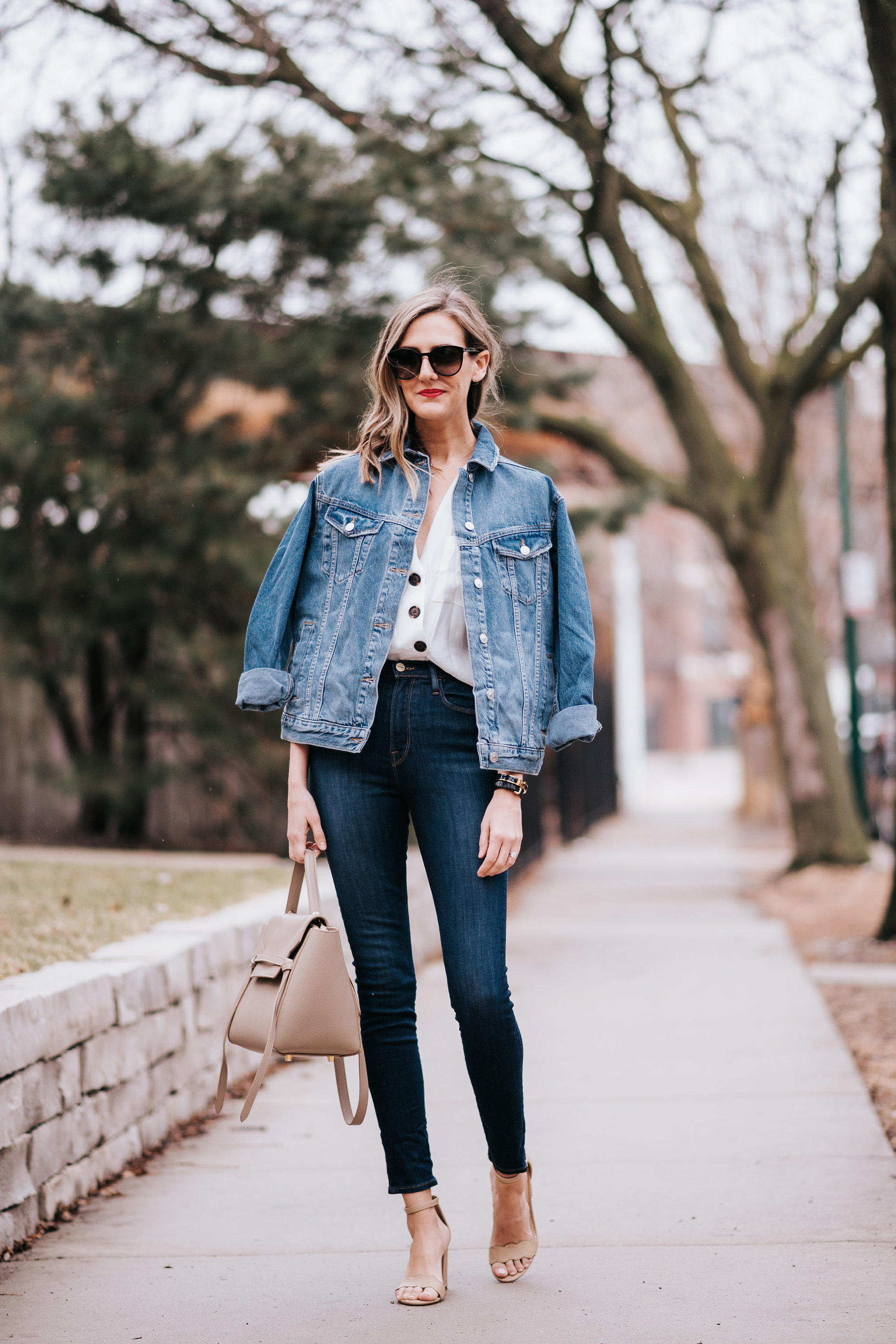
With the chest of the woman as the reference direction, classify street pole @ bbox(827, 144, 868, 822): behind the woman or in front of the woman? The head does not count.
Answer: behind

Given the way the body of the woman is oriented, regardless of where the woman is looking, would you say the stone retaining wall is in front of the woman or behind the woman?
behind

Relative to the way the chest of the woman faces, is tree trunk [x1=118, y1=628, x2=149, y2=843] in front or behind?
behind

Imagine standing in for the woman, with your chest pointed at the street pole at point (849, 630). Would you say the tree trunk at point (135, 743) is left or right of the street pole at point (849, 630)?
left

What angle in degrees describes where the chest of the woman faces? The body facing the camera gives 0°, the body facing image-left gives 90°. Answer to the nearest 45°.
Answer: approximately 0°

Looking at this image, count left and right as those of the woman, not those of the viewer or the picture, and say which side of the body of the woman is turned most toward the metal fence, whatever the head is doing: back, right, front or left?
back
